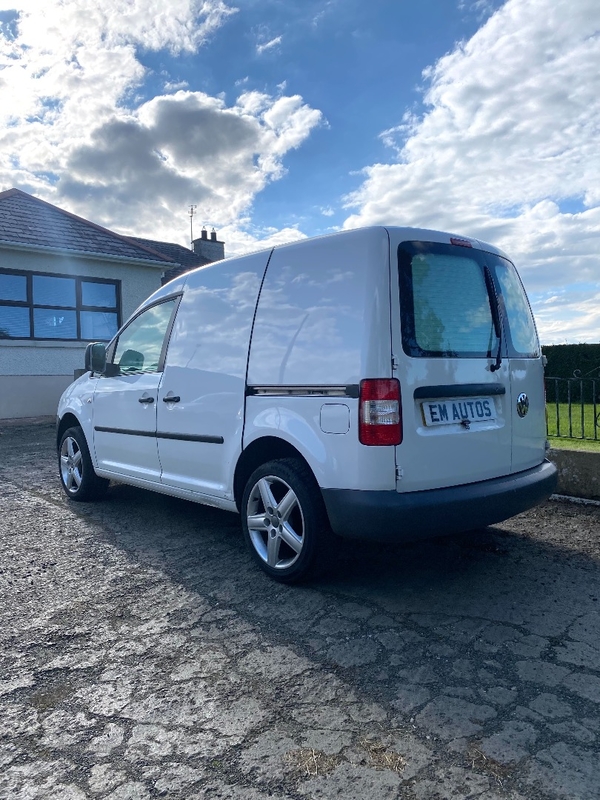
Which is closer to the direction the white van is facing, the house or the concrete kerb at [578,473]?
the house

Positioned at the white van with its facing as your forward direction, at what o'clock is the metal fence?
The metal fence is roughly at 3 o'clock from the white van.

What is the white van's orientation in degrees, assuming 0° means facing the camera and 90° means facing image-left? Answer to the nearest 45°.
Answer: approximately 135°

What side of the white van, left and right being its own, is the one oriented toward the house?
front

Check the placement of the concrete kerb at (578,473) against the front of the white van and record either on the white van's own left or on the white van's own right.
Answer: on the white van's own right

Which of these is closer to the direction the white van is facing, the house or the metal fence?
the house
